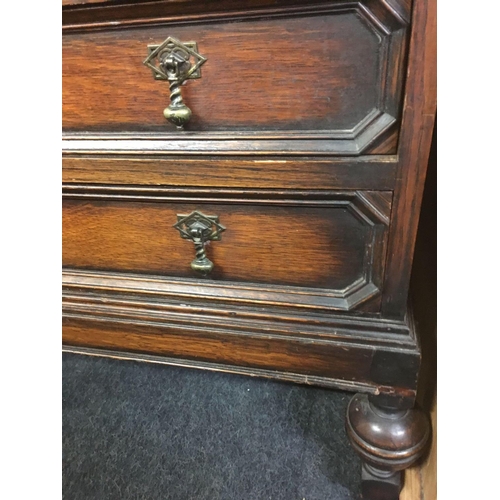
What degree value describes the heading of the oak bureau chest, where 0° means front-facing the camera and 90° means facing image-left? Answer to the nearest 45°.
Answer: approximately 0°
